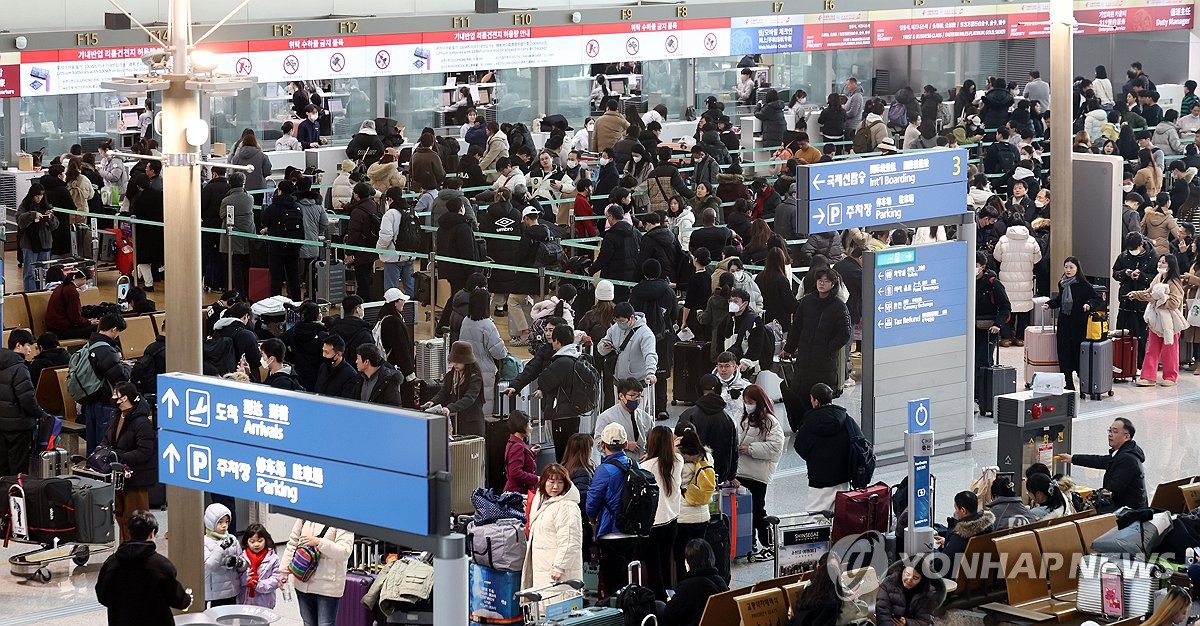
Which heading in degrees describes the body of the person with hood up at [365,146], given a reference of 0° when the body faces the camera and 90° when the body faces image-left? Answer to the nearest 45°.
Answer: approximately 180°

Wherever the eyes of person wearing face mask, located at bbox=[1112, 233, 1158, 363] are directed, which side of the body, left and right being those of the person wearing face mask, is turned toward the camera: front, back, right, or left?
front

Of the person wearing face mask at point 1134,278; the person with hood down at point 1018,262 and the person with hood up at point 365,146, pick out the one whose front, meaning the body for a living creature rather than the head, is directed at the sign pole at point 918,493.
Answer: the person wearing face mask

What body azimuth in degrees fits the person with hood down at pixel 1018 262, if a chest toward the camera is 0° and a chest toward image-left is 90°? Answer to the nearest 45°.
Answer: approximately 180°

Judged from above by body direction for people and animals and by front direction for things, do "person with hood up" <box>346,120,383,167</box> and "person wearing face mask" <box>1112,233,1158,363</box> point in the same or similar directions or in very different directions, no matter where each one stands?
very different directions

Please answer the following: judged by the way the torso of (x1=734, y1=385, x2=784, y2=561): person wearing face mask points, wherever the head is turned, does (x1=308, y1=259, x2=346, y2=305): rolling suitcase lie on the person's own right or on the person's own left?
on the person's own right

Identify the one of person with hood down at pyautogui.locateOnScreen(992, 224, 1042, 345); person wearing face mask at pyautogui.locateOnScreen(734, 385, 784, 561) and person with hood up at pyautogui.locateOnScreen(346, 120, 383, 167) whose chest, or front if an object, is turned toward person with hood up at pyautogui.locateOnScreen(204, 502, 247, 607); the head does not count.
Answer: the person wearing face mask

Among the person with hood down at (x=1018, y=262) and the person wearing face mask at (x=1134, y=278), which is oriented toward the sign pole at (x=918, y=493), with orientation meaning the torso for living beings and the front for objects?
the person wearing face mask

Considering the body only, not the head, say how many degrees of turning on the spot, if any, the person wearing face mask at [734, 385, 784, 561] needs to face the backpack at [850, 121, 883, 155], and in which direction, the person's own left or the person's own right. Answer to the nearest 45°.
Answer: approximately 135° to the person's own right

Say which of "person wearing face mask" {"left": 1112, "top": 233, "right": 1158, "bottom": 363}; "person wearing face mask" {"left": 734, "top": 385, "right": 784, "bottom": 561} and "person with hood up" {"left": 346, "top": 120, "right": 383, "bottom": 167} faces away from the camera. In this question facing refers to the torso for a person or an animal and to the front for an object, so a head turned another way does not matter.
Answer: the person with hood up

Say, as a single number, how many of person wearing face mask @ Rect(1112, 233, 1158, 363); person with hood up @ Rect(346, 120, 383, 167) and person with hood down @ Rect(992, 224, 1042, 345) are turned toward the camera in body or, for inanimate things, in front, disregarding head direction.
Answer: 1

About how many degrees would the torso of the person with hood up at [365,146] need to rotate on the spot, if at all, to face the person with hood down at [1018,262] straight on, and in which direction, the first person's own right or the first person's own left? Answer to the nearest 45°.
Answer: approximately 135° to the first person's own right

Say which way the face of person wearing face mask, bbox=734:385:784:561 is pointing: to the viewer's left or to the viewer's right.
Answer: to the viewer's left

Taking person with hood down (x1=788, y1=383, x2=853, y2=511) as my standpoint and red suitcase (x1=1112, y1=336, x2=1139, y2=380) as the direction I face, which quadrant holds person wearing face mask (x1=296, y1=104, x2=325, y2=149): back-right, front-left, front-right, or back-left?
front-left

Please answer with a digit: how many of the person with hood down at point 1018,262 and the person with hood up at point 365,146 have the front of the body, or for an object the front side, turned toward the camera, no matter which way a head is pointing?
0

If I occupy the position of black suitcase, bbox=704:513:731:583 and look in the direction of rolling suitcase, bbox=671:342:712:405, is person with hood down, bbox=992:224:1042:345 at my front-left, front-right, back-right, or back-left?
front-right

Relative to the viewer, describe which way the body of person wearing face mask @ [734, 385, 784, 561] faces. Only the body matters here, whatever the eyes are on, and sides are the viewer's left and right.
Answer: facing the viewer and to the left of the viewer

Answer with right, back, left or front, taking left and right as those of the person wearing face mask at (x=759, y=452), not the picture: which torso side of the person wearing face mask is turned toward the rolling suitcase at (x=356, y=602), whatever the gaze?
front
